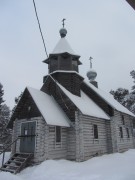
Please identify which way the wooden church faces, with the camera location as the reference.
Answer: facing the viewer and to the left of the viewer
